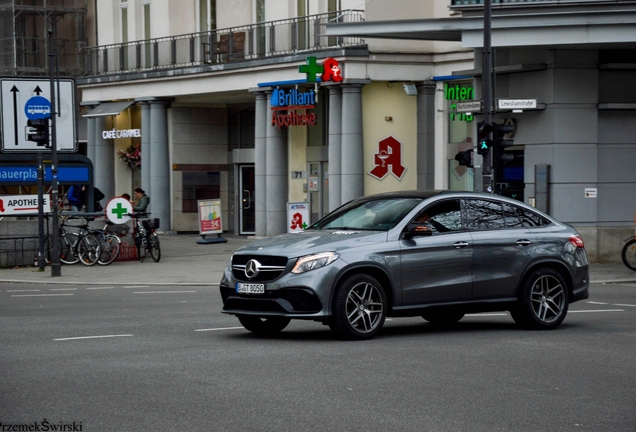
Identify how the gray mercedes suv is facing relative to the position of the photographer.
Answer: facing the viewer and to the left of the viewer

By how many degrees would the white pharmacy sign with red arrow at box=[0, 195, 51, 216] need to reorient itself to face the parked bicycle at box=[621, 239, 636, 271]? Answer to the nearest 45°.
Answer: approximately 45° to its left

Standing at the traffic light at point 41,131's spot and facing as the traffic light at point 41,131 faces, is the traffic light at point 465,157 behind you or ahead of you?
behind

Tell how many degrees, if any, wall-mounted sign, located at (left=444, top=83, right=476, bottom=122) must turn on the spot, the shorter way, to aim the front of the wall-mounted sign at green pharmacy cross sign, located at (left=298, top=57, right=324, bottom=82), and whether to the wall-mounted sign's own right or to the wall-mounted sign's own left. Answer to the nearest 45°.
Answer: approximately 90° to the wall-mounted sign's own right

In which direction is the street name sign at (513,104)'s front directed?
toward the camera

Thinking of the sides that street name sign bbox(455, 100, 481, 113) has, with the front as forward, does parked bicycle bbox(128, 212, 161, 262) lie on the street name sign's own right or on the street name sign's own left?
on the street name sign's own right

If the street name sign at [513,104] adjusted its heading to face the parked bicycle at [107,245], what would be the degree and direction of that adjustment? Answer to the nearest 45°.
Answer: approximately 90° to its right

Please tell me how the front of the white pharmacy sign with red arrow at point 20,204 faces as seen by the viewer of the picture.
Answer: facing the viewer

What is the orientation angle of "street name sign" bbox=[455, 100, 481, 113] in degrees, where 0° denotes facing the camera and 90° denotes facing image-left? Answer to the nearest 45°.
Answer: approximately 45°

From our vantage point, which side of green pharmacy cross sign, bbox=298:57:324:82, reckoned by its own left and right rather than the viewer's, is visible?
front

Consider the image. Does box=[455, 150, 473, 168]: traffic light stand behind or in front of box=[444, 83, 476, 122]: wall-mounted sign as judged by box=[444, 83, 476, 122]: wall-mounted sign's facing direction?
in front

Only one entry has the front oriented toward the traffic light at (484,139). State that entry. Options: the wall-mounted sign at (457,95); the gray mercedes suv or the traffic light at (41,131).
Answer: the wall-mounted sign
